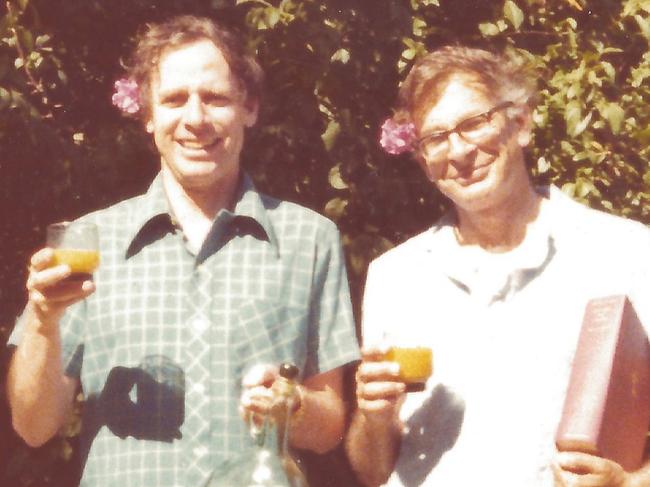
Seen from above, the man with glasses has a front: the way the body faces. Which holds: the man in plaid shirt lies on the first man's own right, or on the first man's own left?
on the first man's own right

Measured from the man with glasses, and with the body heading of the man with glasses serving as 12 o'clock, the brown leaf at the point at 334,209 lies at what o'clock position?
The brown leaf is roughly at 5 o'clock from the man with glasses.

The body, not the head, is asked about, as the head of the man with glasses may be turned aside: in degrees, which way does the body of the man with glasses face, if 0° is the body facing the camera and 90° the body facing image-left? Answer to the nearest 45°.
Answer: approximately 0°

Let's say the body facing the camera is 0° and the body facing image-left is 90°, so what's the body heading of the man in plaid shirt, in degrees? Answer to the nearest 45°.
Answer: approximately 0°

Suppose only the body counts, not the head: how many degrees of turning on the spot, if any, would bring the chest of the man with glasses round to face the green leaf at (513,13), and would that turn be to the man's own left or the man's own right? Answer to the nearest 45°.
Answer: approximately 180°

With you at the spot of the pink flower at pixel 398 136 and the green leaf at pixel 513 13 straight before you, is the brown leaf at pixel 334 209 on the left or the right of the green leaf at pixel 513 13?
left

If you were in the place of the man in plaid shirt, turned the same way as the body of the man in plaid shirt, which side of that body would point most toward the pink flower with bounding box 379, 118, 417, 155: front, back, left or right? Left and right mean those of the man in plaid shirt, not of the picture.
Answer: left

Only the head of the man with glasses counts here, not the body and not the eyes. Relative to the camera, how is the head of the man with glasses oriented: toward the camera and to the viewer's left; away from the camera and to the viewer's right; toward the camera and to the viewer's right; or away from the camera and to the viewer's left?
toward the camera and to the viewer's left
